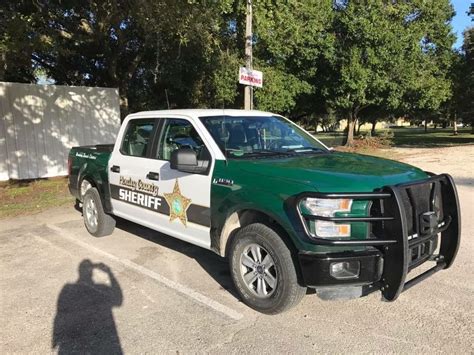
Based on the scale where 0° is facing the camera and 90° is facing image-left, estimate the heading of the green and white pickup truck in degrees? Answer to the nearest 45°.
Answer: approximately 315°

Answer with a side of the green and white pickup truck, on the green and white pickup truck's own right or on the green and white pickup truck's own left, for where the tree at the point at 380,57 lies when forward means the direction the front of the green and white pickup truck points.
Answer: on the green and white pickup truck's own left
